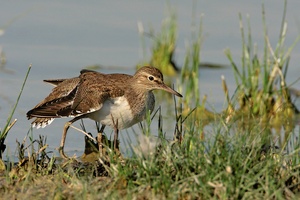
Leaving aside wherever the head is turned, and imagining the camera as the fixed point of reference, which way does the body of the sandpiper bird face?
to the viewer's right
